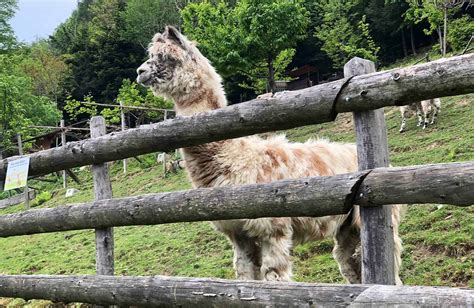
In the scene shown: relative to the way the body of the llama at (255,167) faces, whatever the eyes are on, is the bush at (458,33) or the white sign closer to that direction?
the white sign

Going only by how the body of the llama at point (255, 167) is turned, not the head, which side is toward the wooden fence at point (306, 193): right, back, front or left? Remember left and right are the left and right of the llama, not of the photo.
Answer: left

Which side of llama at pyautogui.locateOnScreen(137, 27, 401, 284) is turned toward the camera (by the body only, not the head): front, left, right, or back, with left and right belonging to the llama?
left

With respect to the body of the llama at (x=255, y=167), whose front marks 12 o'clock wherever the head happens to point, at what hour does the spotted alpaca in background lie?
The spotted alpaca in background is roughly at 4 o'clock from the llama.

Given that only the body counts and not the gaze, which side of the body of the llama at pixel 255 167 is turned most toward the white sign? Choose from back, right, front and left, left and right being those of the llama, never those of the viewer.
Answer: front
